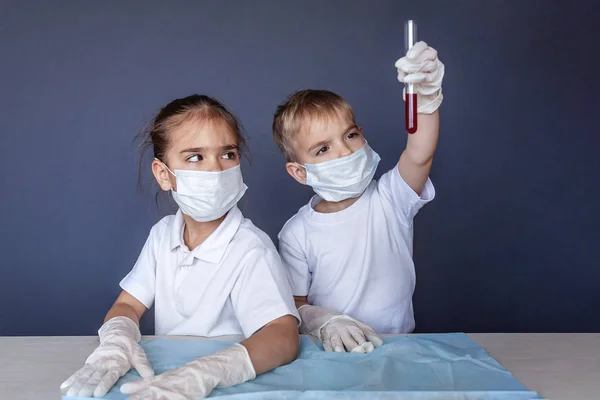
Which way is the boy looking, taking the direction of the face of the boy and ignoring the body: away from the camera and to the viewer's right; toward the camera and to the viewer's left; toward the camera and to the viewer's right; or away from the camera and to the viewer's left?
toward the camera and to the viewer's right

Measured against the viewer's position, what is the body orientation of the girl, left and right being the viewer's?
facing the viewer and to the left of the viewer

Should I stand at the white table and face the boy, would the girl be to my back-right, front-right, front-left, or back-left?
front-left

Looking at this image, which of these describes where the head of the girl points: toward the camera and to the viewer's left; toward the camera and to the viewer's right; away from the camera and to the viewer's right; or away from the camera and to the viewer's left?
toward the camera and to the viewer's right
